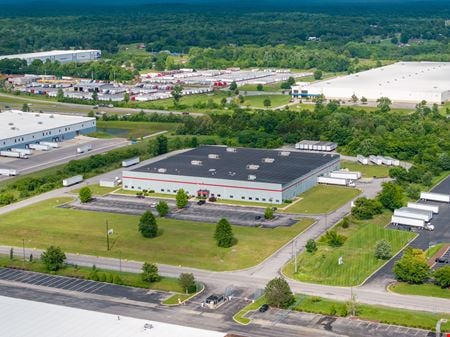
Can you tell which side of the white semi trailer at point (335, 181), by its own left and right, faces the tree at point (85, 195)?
back

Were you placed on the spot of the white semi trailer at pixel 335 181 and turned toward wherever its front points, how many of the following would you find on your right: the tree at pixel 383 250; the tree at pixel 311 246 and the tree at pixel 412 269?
3

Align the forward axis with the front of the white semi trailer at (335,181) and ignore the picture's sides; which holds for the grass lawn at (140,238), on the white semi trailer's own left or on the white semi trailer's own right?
on the white semi trailer's own right

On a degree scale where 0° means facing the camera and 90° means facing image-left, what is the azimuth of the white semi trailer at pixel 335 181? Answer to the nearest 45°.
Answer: approximately 270°

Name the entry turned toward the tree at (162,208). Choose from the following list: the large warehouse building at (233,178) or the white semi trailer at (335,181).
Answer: the large warehouse building

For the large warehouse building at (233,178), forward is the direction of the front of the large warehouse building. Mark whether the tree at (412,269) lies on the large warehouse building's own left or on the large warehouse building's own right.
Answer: on the large warehouse building's own left

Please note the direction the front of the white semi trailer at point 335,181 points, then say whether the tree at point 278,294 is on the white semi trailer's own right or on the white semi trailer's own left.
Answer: on the white semi trailer's own right

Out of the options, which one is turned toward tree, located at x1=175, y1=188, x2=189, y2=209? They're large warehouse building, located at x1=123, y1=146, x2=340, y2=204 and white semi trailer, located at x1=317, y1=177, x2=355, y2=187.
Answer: the large warehouse building

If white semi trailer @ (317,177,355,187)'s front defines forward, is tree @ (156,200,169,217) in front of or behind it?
behind

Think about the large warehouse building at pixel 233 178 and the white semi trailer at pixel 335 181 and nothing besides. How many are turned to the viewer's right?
1

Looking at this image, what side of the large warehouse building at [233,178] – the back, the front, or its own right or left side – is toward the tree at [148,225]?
front

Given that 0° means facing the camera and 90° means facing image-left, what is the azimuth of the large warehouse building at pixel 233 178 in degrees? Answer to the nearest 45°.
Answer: approximately 45°

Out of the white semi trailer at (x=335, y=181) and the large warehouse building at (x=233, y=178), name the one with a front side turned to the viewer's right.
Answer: the white semi trailer

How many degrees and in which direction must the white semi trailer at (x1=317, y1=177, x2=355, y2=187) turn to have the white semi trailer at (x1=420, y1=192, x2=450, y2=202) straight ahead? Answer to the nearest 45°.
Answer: approximately 45° to its right
